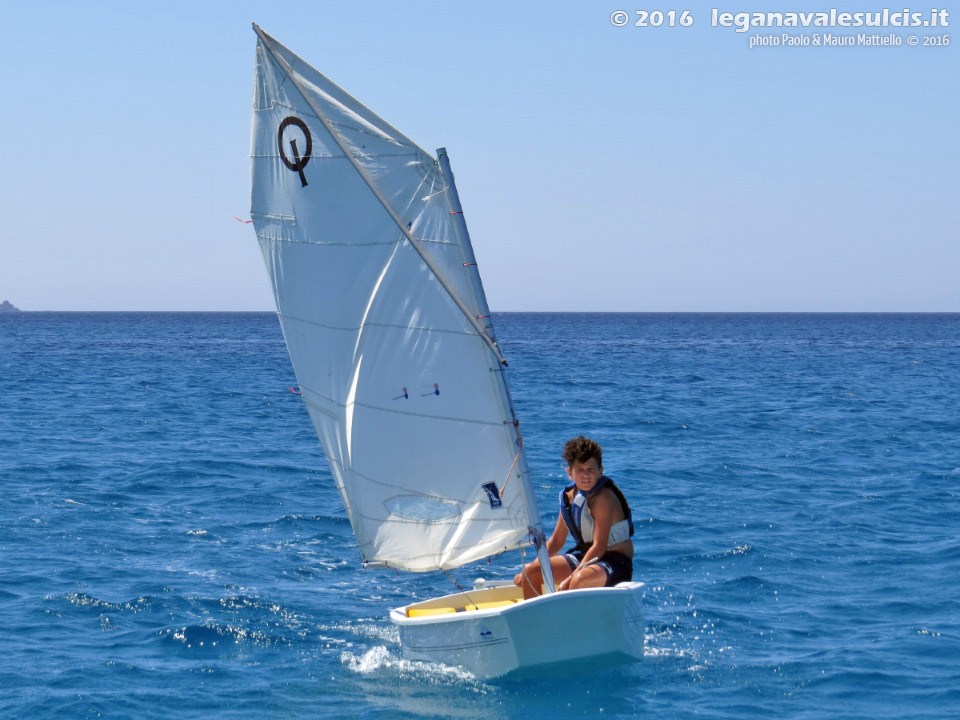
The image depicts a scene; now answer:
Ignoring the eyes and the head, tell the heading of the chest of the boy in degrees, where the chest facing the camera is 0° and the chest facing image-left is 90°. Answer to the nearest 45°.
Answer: approximately 45°
